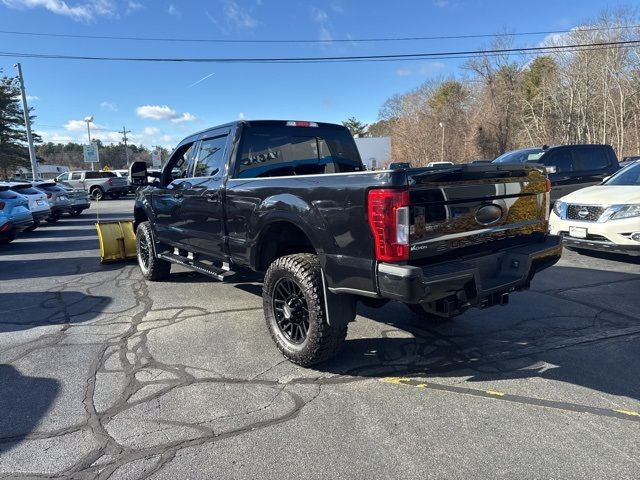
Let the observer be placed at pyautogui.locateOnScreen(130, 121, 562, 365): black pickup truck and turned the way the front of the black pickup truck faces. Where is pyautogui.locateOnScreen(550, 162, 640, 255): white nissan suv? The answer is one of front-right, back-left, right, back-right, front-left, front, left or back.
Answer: right

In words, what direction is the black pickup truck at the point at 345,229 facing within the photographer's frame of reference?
facing away from the viewer and to the left of the viewer

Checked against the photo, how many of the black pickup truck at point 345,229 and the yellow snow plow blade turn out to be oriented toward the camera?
0

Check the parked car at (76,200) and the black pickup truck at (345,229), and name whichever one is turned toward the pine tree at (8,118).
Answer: the black pickup truck

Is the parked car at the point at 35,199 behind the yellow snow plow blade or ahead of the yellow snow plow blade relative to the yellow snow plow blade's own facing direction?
ahead

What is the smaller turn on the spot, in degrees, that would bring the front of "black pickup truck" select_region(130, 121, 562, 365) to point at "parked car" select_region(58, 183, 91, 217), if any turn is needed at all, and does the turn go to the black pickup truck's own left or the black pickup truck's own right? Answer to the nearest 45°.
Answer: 0° — it already faces it

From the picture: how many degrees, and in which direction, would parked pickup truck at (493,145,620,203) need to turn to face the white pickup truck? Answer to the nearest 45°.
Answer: approximately 45° to its right

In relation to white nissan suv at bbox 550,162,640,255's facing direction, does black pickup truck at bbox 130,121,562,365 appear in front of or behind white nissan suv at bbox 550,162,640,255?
in front

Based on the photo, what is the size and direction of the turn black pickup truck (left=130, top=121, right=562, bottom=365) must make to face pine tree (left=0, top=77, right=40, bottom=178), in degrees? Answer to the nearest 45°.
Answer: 0° — it already faces it

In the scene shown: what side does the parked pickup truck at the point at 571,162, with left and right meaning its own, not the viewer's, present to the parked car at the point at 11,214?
front

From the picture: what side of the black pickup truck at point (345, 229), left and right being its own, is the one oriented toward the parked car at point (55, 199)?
front

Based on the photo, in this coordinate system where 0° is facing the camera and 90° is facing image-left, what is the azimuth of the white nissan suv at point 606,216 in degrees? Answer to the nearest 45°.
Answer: approximately 45°

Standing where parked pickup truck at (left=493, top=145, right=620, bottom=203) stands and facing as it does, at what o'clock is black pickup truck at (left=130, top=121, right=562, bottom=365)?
The black pickup truck is roughly at 11 o'clock from the parked pickup truck.
